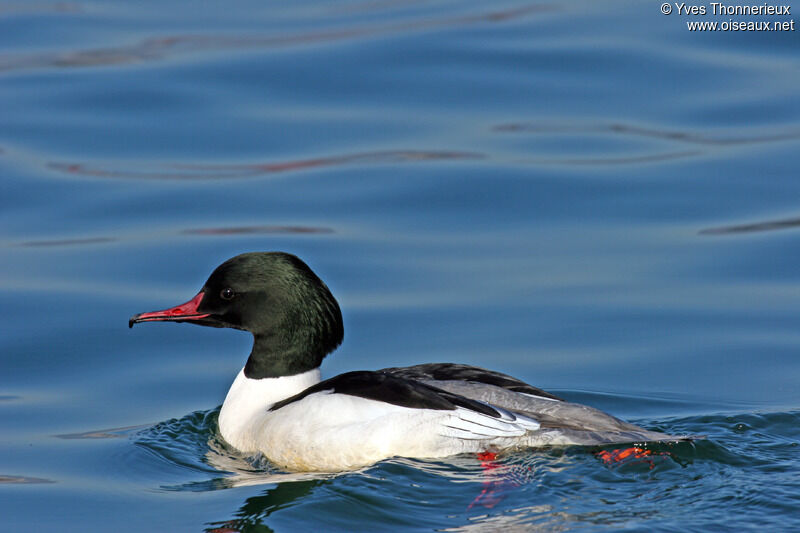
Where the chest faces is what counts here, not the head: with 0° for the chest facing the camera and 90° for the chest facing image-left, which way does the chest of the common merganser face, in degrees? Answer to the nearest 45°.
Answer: approximately 90°
